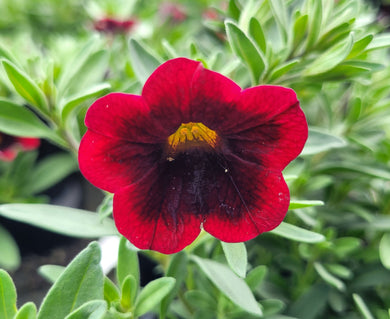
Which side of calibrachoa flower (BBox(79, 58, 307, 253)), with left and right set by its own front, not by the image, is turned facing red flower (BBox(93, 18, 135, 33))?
back

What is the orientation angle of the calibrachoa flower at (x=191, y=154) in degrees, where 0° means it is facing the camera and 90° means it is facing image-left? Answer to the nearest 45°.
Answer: approximately 0°
